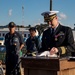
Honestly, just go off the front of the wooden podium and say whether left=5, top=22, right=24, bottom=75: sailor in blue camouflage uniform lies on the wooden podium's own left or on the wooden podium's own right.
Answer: on the wooden podium's own right

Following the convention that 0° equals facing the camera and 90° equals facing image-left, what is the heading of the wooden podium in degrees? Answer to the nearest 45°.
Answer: approximately 45°
